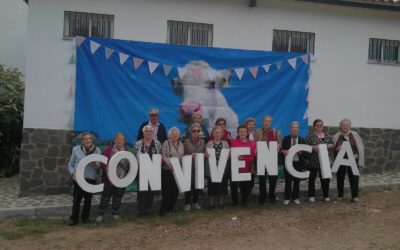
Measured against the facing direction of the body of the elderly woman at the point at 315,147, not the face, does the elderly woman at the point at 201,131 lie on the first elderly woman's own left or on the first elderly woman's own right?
on the first elderly woman's own right

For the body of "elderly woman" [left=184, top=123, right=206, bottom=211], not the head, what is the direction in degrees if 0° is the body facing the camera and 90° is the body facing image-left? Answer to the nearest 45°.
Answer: approximately 0°

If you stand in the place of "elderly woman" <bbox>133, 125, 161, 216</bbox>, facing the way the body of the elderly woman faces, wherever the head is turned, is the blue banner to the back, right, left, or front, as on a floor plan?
back

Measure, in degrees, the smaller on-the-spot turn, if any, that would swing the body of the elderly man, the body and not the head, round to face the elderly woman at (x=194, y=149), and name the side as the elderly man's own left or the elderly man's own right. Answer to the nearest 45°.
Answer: approximately 45° to the elderly man's own left

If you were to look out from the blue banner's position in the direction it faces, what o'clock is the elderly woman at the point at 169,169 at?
The elderly woman is roughly at 12 o'clock from the blue banner.

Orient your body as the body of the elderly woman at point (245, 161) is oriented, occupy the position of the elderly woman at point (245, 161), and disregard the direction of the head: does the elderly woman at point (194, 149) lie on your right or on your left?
on your right

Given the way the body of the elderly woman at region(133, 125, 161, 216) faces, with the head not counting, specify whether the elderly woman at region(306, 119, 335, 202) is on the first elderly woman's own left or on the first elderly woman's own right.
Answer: on the first elderly woman's own left

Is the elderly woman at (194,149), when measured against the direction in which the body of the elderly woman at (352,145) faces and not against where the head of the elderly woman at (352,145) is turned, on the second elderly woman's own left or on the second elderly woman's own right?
on the second elderly woman's own right

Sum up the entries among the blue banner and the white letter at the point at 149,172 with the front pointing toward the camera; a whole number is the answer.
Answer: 2
